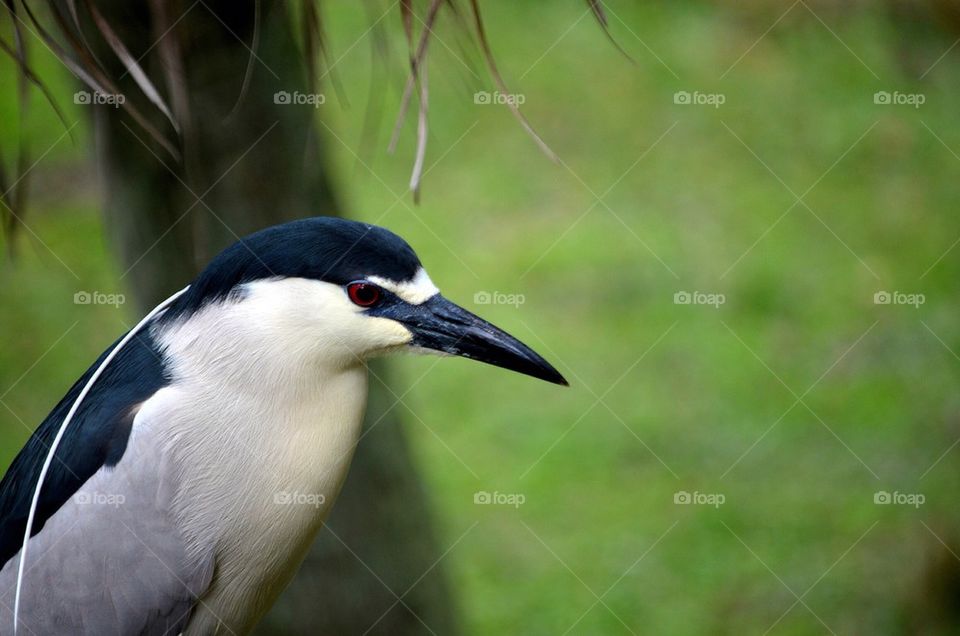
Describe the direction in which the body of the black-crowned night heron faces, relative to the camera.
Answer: to the viewer's right

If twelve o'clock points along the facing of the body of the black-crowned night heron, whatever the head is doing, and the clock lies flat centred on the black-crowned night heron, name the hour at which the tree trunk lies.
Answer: The tree trunk is roughly at 9 o'clock from the black-crowned night heron.
